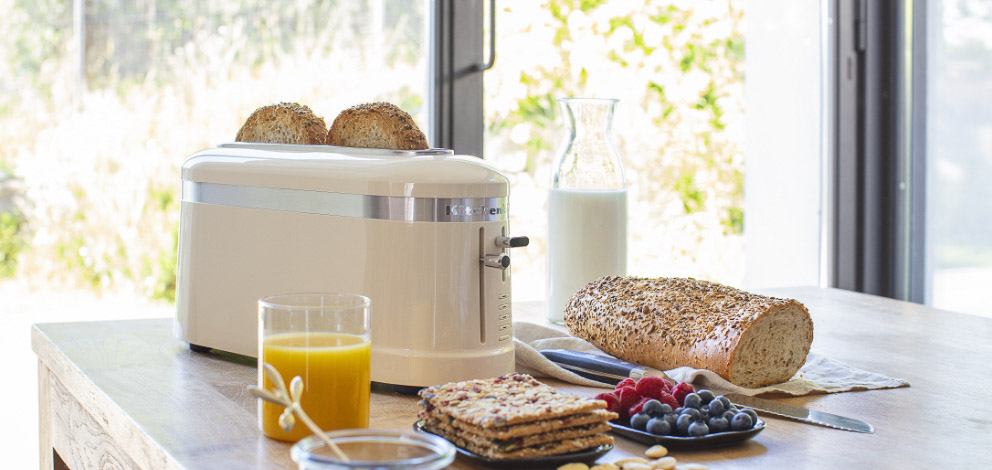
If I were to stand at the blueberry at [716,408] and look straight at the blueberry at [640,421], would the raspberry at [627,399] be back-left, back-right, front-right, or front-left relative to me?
front-right

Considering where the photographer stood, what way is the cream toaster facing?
facing the viewer and to the right of the viewer

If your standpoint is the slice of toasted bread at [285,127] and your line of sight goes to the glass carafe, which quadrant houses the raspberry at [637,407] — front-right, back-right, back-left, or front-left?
front-right

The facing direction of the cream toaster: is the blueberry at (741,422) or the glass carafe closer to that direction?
the blueberry
